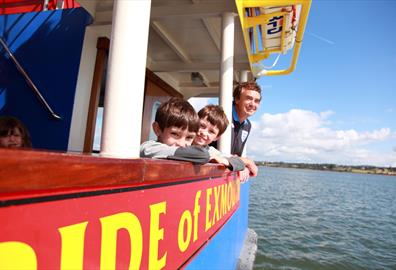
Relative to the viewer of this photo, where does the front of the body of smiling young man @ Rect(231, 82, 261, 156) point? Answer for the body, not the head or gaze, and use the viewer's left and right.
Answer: facing the viewer and to the right of the viewer
